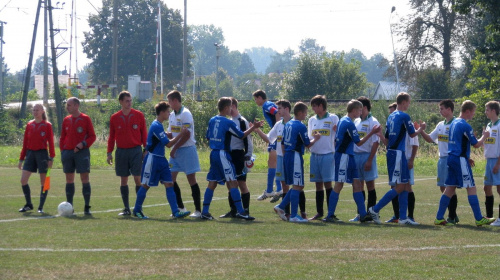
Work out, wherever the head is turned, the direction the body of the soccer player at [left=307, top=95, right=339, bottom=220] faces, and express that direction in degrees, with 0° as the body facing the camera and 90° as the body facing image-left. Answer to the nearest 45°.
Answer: approximately 45°

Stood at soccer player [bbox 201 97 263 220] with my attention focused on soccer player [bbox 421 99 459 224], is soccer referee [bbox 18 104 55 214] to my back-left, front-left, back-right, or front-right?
back-left

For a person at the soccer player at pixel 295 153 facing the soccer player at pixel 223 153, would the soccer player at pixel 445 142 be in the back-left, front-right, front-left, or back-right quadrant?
back-right

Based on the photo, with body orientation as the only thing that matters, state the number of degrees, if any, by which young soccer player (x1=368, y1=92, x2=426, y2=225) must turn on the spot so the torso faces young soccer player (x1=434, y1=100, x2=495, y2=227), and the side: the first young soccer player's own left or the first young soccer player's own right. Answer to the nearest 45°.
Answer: approximately 45° to the first young soccer player's own right

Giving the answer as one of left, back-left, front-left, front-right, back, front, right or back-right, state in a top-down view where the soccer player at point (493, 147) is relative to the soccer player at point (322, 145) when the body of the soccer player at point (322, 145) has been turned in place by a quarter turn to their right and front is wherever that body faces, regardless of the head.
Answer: back-right

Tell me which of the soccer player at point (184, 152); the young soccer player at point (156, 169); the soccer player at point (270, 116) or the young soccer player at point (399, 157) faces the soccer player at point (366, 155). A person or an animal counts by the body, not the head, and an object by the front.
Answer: the young soccer player at point (156, 169)

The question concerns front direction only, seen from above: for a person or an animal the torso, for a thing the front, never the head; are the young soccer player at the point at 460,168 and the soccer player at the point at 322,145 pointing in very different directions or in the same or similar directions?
very different directions

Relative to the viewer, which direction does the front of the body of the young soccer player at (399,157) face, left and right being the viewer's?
facing away from the viewer and to the right of the viewer

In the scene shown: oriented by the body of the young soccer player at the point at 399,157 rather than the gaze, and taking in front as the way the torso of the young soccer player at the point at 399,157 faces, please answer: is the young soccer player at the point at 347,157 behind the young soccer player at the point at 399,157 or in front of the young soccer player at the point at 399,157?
behind

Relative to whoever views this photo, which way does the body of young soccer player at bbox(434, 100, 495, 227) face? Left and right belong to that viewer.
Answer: facing away from the viewer and to the right of the viewer

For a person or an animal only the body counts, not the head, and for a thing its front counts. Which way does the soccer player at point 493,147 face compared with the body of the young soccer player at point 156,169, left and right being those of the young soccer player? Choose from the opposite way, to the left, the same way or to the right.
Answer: the opposite way

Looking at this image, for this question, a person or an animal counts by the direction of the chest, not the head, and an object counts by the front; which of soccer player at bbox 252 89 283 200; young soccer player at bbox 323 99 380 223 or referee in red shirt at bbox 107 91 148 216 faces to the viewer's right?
the young soccer player

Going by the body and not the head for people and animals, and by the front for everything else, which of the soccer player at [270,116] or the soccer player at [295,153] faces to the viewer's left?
the soccer player at [270,116]
